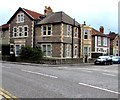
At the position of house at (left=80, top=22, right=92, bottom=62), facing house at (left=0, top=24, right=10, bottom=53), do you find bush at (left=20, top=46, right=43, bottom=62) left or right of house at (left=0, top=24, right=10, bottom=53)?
left

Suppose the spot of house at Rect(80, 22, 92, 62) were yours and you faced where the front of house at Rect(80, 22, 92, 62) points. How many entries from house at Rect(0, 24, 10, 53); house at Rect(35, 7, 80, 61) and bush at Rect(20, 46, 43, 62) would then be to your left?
0

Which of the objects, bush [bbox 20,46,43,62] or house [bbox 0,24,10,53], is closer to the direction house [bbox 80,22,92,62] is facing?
the bush

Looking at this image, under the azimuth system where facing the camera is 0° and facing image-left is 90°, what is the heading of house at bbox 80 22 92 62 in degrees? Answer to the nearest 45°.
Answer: approximately 315°

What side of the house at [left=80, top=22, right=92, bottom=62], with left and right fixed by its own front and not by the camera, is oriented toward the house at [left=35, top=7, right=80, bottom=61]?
right

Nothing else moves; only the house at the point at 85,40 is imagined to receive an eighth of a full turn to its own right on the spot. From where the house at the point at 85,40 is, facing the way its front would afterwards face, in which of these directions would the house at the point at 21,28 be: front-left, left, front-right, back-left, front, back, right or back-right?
right

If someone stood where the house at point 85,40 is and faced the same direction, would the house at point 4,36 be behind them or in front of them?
behind

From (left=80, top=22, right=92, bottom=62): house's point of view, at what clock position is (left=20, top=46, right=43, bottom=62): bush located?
The bush is roughly at 3 o'clock from the house.
